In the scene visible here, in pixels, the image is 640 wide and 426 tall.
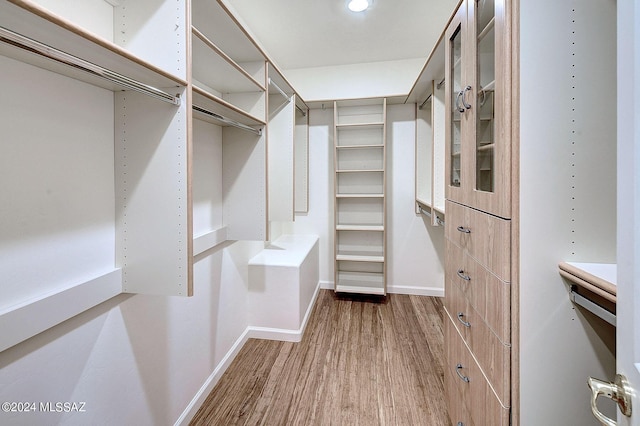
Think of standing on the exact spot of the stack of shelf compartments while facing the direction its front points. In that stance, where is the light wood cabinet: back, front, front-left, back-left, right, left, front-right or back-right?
front

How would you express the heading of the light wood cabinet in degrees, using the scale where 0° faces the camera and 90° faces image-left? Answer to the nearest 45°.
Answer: approximately 90°

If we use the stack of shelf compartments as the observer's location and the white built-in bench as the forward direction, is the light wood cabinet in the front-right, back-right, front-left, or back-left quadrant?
front-left

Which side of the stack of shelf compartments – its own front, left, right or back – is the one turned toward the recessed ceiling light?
front

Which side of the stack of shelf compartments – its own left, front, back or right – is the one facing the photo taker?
front

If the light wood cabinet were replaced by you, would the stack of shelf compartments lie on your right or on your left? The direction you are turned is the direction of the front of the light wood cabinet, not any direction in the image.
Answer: on your right

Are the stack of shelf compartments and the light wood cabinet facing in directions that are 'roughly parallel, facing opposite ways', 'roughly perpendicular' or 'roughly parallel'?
roughly perpendicular

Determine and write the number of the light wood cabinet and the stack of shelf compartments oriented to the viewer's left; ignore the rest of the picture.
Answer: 1
